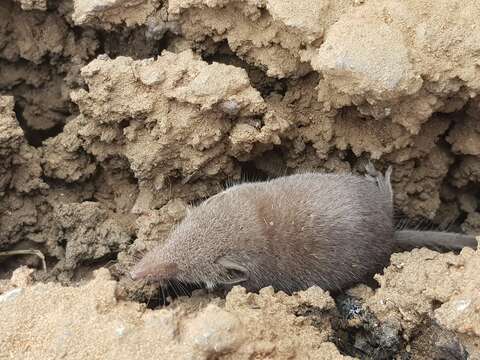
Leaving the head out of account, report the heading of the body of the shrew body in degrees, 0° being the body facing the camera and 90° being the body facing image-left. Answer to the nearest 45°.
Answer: approximately 90°
